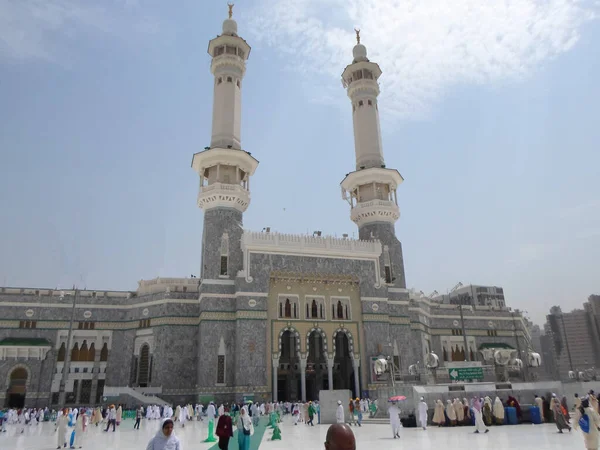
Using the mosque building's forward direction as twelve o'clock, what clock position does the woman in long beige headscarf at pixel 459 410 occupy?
The woman in long beige headscarf is roughly at 11 o'clock from the mosque building.

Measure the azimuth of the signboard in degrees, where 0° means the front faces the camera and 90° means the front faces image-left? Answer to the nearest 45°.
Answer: approximately 0°

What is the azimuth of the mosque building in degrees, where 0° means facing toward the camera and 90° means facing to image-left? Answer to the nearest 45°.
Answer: approximately 0°

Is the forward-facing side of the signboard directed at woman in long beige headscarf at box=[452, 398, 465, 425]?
yes

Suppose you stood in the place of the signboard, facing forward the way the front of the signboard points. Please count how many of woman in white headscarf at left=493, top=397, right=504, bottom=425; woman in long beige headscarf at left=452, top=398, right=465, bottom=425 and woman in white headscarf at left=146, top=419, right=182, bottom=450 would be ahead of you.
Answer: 3

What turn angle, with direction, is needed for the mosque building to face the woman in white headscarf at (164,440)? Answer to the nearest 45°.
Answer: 0° — it already faces them

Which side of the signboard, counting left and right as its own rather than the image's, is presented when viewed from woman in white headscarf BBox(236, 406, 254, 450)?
front

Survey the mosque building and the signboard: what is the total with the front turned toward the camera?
2
